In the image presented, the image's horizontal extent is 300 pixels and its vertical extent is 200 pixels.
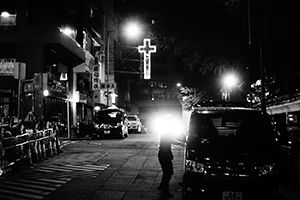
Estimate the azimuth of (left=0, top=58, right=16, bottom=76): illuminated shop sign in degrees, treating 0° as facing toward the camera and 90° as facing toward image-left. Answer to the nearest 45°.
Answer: approximately 0°

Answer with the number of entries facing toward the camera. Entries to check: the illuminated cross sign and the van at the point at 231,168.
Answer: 2

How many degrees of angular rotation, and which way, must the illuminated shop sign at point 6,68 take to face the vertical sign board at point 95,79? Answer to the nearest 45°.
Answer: approximately 135° to its left

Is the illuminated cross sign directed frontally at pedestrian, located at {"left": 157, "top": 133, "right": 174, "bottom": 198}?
yes

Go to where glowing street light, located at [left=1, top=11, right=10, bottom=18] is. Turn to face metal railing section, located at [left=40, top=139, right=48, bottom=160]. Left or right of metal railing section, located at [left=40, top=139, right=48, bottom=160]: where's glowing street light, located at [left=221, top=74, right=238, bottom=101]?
left

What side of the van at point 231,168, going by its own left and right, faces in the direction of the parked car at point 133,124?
back

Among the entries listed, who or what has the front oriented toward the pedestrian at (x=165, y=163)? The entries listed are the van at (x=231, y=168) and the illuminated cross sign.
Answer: the illuminated cross sign

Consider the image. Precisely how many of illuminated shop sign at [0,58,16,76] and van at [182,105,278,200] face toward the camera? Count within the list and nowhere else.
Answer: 2

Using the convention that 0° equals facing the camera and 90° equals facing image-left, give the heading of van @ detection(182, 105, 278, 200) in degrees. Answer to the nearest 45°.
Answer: approximately 0°
